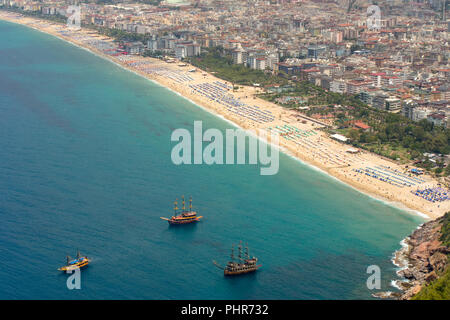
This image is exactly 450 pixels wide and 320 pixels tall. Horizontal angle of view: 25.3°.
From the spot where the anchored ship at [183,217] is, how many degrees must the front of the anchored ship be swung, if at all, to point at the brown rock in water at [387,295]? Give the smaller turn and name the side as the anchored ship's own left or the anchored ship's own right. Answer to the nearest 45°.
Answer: approximately 135° to the anchored ship's own left

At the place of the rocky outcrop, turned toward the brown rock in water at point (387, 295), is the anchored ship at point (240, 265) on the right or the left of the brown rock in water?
right

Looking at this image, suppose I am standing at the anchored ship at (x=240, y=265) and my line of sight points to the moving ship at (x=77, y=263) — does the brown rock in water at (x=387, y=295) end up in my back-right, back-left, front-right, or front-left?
back-left

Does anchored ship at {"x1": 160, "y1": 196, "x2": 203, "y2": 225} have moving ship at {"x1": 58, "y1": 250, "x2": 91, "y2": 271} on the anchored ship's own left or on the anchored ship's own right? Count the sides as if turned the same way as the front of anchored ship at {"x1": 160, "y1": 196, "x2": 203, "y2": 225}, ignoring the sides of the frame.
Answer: on the anchored ship's own left

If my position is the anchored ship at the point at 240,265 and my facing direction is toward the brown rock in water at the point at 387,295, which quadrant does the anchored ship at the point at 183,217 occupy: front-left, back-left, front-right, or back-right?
back-left

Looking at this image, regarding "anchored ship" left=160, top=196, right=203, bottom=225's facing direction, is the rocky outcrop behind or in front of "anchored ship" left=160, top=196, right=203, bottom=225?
behind

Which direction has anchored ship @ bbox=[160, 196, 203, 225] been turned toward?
to the viewer's left
